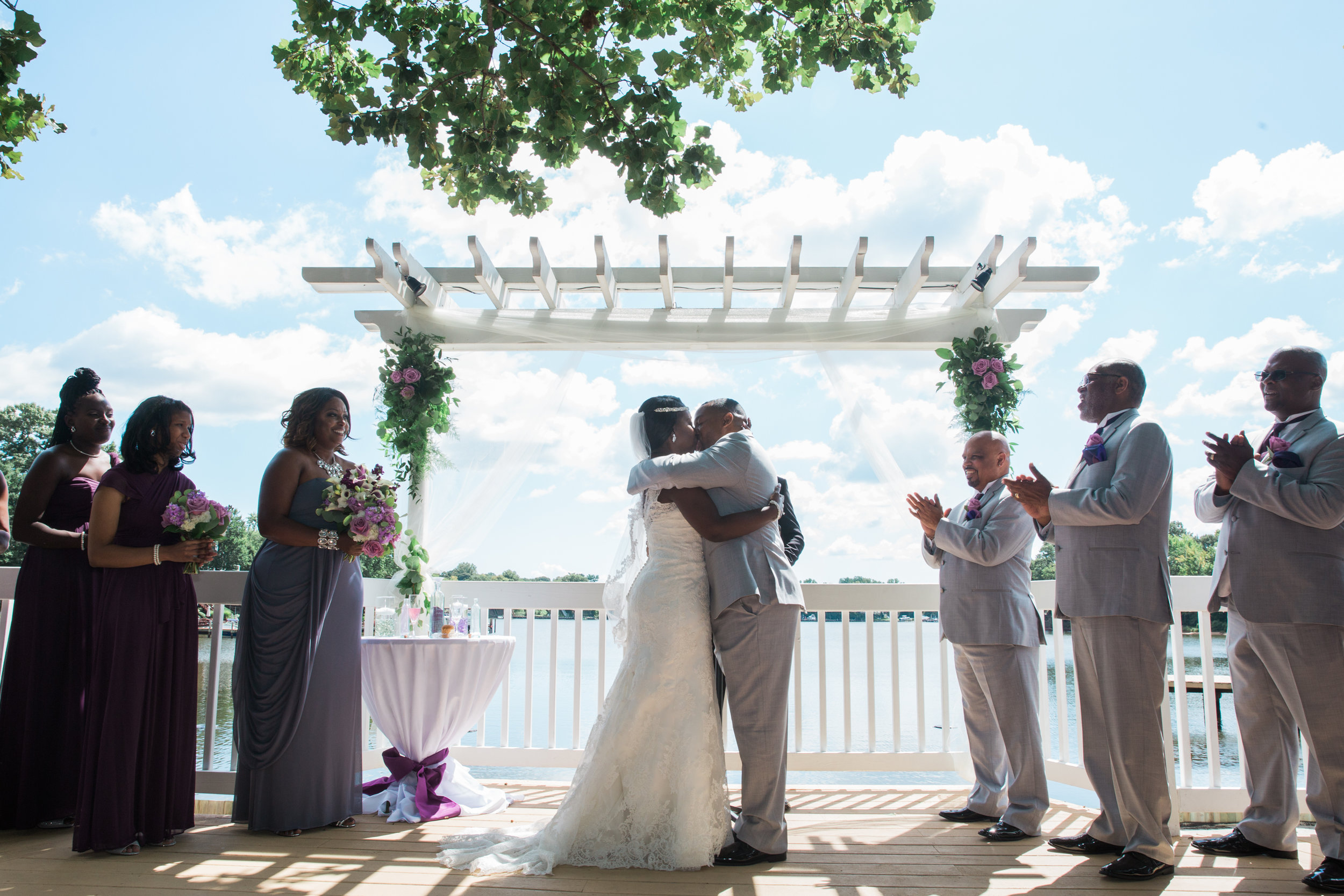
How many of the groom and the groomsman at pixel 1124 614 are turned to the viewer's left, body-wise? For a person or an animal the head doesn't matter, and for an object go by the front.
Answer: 2

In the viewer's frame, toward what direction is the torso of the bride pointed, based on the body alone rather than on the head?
to the viewer's right

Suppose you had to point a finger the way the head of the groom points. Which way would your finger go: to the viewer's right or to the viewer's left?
to the viewer's left

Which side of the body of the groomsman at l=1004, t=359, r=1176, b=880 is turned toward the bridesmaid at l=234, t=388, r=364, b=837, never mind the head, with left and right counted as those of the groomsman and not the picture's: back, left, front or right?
front

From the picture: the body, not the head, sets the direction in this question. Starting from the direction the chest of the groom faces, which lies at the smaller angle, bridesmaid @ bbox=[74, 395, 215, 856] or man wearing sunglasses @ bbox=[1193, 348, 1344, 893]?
the bridesmaid

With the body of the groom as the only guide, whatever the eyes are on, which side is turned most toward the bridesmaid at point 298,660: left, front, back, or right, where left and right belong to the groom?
front

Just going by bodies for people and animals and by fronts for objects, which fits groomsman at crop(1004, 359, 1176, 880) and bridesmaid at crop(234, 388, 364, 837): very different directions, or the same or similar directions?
very different directions

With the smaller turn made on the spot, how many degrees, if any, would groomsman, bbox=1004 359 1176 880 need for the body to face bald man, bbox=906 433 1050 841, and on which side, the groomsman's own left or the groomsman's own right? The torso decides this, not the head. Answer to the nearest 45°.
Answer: approximately 45° to the groomsman's own right

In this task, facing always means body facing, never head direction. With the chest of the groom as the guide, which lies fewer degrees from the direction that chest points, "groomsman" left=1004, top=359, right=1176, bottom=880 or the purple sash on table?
the purple sash on table

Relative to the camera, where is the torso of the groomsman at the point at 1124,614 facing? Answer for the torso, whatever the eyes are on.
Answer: to the viewer's left

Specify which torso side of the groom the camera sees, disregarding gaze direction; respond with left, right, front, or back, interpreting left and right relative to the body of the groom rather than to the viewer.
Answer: left

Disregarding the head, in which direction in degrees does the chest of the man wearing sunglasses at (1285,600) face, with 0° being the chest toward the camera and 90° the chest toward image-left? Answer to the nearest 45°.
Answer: approximately 45°

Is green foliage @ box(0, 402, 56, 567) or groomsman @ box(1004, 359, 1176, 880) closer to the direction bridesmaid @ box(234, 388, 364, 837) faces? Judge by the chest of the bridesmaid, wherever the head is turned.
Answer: the groomsman
